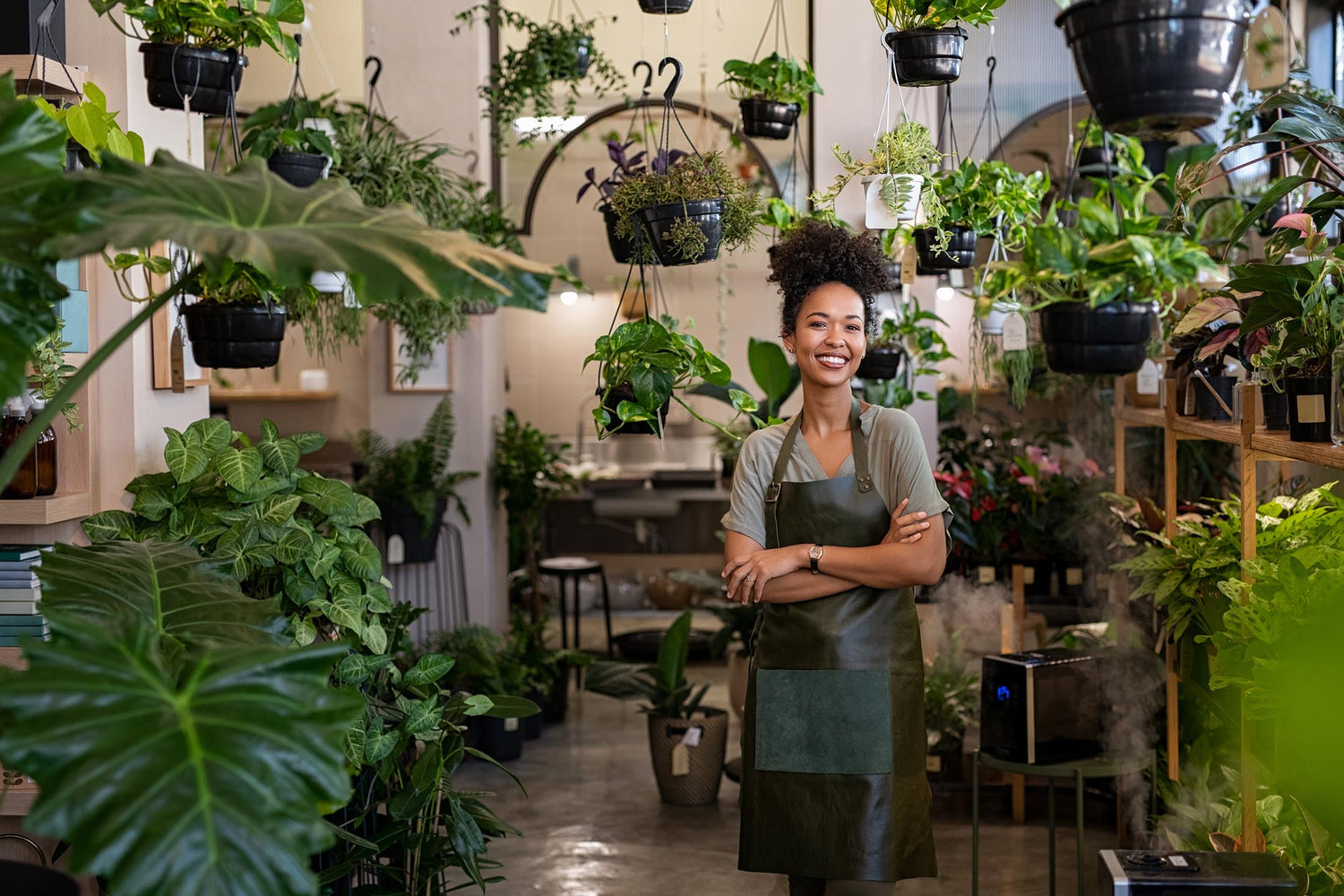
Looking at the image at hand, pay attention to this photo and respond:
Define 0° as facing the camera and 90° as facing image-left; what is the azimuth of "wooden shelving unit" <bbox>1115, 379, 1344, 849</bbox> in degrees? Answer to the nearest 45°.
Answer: approximately 45°

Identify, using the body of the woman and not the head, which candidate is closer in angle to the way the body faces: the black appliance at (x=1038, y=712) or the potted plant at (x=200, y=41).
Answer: the potted plant
